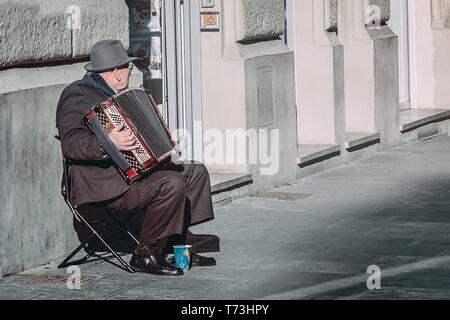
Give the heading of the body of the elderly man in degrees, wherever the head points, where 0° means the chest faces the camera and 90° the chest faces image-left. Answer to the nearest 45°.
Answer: approximately 270°
